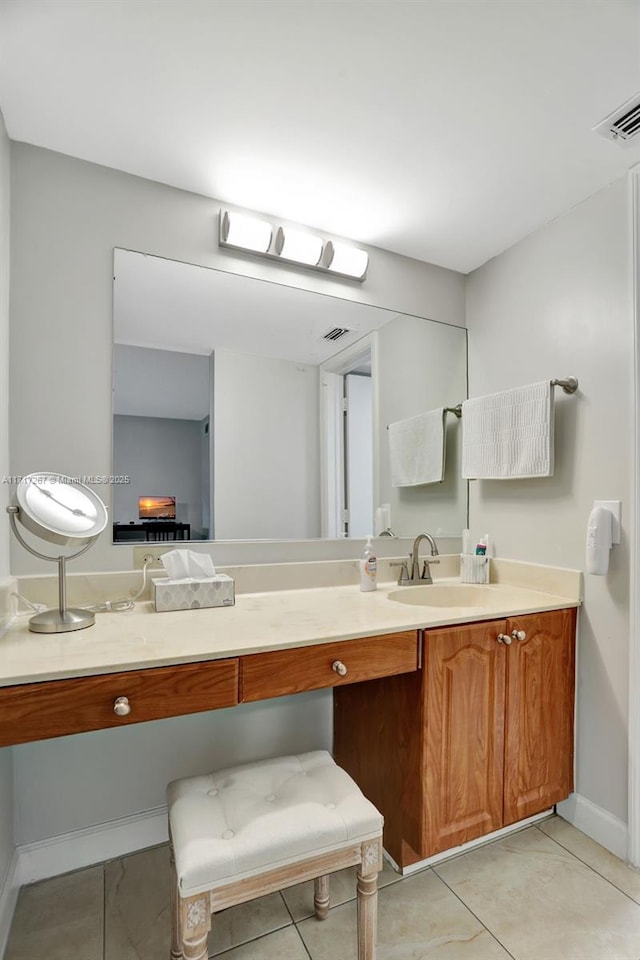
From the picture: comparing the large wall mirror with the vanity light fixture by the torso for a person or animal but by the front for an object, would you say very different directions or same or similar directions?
same or similar directions

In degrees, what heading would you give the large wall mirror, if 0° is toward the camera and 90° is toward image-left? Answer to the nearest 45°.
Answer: approximately 315°

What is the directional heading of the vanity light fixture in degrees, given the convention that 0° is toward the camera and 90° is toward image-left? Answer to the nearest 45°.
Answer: approximately 315°

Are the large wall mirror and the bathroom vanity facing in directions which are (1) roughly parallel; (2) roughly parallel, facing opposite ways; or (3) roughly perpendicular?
roughly parallel

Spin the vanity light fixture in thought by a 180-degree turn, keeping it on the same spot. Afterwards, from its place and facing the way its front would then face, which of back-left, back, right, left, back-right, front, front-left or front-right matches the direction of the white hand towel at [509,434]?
back-right

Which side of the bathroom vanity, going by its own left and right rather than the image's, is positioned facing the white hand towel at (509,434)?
left

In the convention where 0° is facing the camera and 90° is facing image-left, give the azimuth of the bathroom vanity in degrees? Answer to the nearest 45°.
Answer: approximately 315°

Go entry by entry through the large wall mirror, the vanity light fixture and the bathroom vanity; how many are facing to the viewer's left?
0
